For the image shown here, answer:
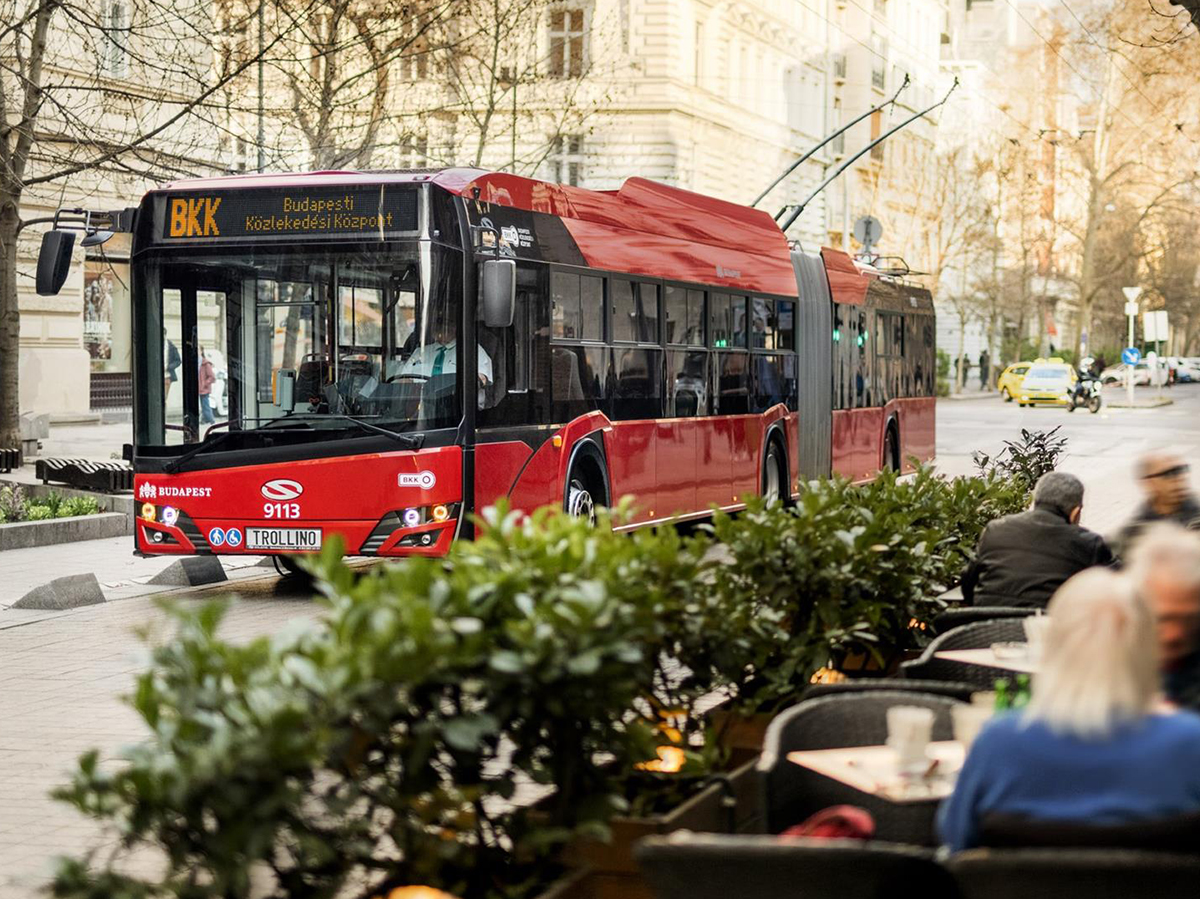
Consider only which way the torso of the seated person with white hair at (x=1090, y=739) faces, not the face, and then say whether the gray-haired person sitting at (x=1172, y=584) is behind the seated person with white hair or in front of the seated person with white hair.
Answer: in front

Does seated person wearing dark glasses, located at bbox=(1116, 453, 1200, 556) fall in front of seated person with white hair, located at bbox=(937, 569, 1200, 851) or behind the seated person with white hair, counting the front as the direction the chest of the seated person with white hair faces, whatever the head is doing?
in front

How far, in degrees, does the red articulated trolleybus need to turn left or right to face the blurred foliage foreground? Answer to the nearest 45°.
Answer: approximately 45° to its left

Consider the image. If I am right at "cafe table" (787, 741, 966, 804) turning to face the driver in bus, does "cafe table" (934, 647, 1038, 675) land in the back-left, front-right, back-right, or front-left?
front-right

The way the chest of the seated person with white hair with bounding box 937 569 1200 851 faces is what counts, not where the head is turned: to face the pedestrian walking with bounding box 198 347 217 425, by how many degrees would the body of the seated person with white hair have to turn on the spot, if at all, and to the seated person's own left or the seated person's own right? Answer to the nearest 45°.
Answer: approximately 45° to the seated person's own left

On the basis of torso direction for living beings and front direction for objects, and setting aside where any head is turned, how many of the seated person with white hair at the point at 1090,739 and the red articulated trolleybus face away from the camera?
1

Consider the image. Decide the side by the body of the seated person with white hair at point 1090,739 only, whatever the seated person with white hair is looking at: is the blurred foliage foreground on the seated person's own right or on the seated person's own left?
on the seated person's own left

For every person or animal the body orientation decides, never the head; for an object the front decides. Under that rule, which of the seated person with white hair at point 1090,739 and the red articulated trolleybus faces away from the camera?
the seated person with white hair

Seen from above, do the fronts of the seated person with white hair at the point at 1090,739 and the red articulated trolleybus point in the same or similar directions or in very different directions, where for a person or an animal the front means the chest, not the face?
very different directions

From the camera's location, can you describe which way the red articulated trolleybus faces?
facing the viewer and to the left of the viewer

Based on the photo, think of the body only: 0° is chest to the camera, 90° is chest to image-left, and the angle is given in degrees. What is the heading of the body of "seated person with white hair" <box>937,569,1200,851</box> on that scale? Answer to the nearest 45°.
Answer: approximately 180°

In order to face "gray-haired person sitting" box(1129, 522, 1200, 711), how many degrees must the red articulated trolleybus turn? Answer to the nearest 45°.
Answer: approximately 45° to its left

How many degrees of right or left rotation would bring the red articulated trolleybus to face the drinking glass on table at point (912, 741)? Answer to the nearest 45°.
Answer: approximately 45° to its left
